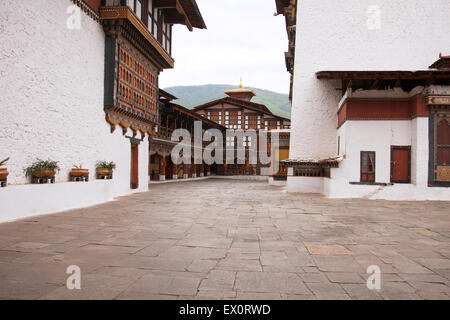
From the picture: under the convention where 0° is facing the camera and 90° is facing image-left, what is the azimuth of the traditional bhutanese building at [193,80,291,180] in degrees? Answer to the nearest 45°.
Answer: approximately 0°

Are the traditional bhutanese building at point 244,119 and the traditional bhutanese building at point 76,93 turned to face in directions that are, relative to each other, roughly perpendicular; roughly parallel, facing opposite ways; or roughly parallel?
roughly perpendicular

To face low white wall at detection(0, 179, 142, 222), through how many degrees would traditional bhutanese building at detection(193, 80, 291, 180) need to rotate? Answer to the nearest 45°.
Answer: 0° — it already faces it

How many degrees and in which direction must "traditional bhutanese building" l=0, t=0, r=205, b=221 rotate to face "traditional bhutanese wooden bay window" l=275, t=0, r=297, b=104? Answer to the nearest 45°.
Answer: approximately 90° to its left

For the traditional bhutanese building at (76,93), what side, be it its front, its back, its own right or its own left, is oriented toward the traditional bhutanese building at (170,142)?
left

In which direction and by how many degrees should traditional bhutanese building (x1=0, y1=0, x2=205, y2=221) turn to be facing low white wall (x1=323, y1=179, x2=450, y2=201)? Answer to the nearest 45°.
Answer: approximately 45° to its left

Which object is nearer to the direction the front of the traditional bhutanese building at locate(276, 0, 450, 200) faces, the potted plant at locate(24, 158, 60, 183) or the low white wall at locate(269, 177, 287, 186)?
the potted plant

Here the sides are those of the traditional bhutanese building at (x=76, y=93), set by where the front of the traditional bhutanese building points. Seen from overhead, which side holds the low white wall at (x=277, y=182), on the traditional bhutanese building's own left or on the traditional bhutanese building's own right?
on the traditional bhutanese building's own left

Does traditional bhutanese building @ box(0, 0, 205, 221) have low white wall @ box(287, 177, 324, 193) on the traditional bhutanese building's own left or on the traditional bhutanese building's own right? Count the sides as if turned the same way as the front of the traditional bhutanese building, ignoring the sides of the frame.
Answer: on the traditional bhutanese building's own left

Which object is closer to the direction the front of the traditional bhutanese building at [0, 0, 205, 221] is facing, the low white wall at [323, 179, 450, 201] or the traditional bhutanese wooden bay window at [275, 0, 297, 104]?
the low white wall
